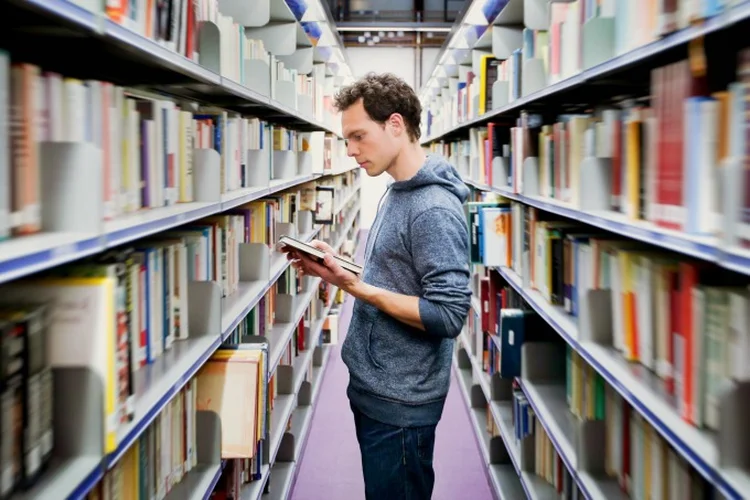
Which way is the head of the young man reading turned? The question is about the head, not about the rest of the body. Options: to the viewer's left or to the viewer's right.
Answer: to the viewer's left

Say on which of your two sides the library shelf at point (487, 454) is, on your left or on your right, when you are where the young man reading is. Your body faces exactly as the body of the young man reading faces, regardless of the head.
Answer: on your right

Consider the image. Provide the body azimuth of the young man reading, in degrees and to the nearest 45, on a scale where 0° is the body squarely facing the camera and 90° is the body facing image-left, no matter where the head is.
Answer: approximately 90°

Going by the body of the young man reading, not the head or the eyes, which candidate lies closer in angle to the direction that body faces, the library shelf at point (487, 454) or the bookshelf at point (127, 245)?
the bookshelf
